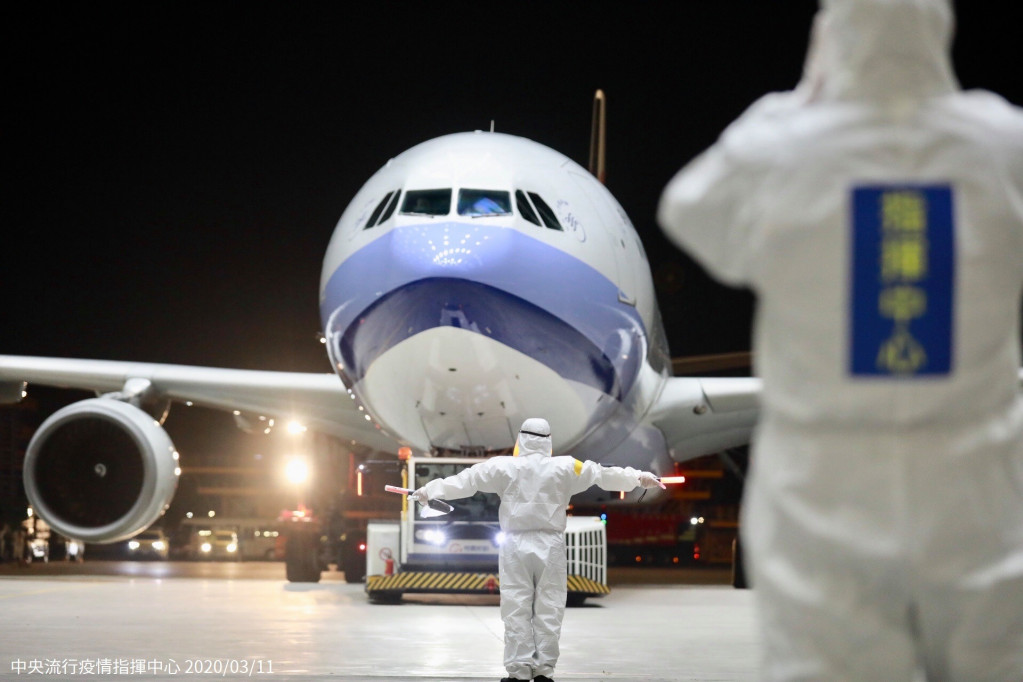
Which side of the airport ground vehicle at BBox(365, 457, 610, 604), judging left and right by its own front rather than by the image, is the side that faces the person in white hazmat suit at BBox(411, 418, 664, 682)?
front

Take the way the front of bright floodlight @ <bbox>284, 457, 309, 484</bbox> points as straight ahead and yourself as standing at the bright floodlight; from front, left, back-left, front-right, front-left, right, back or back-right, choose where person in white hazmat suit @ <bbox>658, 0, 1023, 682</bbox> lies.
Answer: front

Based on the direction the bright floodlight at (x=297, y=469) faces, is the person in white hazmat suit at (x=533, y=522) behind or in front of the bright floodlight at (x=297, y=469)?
in front

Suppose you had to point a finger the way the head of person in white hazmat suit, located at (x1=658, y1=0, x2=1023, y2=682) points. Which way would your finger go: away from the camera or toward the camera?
away from the camera

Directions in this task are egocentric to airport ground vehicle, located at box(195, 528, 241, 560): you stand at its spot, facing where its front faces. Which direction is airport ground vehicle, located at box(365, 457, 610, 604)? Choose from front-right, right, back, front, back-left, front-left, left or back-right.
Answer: front

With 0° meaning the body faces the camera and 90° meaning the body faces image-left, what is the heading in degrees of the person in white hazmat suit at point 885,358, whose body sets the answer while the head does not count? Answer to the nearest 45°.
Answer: approximately 180°

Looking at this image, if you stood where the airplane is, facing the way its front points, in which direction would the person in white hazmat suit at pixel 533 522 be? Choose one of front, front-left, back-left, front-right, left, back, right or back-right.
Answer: front

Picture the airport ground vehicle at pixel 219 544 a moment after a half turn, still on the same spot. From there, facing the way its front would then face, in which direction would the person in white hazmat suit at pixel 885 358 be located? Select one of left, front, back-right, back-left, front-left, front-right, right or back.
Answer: back

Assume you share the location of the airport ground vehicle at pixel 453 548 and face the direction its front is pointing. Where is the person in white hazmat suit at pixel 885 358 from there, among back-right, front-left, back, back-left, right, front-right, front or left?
front

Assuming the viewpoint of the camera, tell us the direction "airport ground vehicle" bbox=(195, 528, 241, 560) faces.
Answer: facing the viewer

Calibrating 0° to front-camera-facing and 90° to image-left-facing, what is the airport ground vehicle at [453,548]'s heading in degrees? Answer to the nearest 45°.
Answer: approximately 0°
